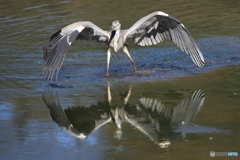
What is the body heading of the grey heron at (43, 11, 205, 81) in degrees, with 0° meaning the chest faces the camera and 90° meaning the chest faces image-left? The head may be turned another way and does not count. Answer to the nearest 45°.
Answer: approximately 0°
